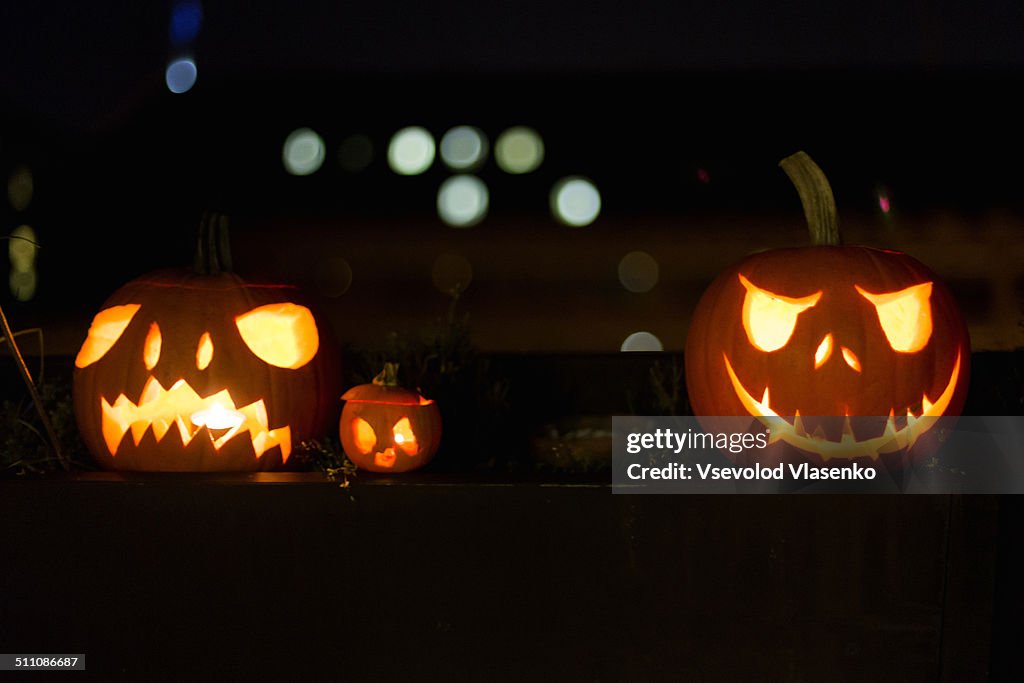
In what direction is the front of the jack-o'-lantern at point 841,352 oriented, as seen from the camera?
facing the viewer

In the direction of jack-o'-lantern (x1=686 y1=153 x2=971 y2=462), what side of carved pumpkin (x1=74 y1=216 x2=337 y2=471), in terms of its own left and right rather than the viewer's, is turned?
left

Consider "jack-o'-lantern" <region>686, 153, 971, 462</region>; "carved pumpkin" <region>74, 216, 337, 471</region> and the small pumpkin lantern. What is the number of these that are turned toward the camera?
3

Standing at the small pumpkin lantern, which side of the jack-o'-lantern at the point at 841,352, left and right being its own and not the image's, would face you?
right

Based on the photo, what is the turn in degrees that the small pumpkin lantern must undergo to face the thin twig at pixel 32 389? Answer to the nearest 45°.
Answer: approximately 90° to its right

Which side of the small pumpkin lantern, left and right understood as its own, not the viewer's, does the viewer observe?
front
